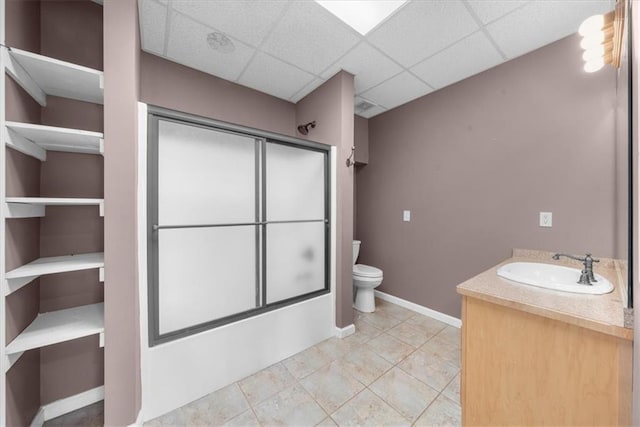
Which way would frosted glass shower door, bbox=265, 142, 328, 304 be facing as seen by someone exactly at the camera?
facing the viewer and to the right of the viewer

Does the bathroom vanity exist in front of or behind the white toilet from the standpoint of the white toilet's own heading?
in front

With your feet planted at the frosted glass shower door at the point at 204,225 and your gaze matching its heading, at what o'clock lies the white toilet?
The white toilet is roughly at 10 o'clock from the frosted glass shower door.

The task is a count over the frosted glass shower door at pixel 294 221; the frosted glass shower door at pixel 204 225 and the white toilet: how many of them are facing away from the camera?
0

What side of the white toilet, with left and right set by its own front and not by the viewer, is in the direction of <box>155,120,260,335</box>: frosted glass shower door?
right

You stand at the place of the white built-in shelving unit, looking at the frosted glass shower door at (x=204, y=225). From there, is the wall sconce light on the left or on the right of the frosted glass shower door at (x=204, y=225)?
right

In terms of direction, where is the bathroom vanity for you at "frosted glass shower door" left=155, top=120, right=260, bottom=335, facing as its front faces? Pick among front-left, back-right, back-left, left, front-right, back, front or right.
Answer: front

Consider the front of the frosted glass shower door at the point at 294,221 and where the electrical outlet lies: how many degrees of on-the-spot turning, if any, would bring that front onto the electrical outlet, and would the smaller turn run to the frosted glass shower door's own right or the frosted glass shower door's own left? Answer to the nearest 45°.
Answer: approximately 45° to the frosted glass shower door's own left

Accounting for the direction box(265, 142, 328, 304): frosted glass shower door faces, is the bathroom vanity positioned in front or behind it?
in front

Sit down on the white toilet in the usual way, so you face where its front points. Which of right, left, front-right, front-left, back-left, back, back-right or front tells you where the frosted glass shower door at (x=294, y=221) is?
right

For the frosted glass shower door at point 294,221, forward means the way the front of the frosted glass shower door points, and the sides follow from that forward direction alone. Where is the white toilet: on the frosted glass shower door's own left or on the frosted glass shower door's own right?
on the frosted glass shower door's own left

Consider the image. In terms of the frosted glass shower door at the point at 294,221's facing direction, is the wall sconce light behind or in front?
in front
